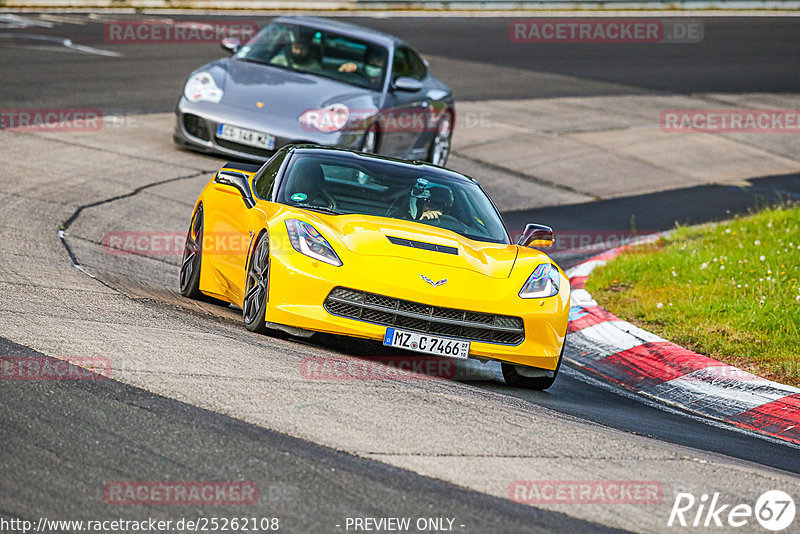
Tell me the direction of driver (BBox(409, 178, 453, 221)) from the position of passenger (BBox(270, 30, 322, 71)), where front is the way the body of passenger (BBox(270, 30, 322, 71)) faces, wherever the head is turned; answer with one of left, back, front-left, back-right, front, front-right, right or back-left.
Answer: front-left

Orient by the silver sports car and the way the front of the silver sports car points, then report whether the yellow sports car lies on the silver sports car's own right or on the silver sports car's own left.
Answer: on the silver sports car's own left

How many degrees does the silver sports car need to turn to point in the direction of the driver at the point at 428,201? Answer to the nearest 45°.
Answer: approximately 45° to its left

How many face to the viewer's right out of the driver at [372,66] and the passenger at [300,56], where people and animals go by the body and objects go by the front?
0

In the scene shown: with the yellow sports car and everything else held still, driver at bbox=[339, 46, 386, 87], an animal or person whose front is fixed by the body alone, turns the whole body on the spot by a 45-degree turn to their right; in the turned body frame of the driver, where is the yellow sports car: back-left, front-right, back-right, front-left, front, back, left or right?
left

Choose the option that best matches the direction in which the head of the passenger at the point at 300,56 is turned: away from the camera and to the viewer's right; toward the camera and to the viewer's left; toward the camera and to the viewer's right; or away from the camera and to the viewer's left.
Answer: toward the camera and to the viewer's left

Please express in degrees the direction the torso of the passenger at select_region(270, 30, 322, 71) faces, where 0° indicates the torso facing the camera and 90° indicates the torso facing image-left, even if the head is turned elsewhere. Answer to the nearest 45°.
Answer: approximately 45°

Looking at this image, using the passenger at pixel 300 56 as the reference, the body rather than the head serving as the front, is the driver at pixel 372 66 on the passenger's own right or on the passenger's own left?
on the passenger's own left

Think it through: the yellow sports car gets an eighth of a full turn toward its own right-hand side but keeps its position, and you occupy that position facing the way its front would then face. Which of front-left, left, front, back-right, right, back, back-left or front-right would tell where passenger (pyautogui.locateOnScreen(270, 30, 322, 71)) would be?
back
